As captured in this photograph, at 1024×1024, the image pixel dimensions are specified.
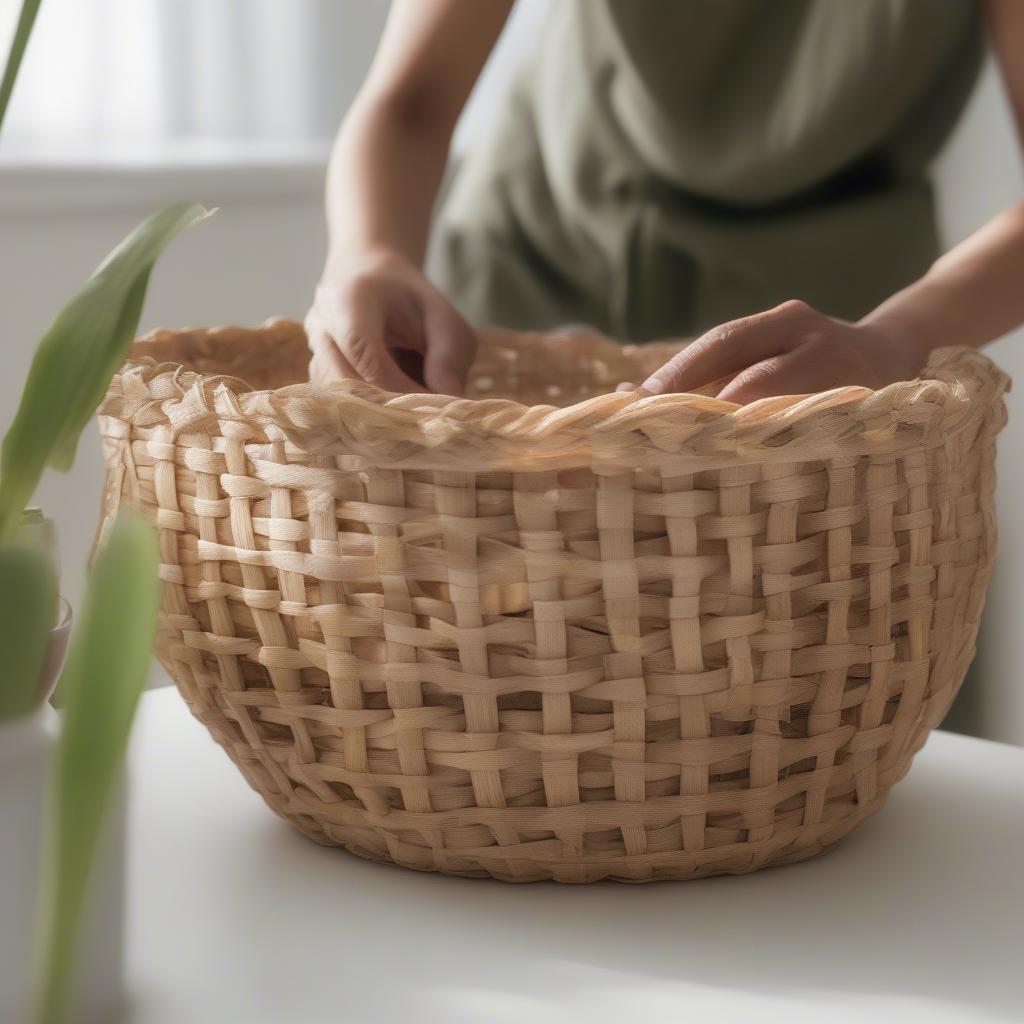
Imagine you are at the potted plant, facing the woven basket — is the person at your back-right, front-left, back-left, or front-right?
front-left

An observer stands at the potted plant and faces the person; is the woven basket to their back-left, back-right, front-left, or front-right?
front-right

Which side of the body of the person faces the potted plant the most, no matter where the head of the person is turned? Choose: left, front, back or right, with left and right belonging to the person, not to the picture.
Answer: front

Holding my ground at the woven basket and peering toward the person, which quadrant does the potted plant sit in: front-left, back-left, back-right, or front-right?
back-left

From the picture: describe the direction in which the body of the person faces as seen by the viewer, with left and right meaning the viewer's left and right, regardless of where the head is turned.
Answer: facing the viewer

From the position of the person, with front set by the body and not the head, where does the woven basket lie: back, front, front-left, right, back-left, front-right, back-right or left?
front
